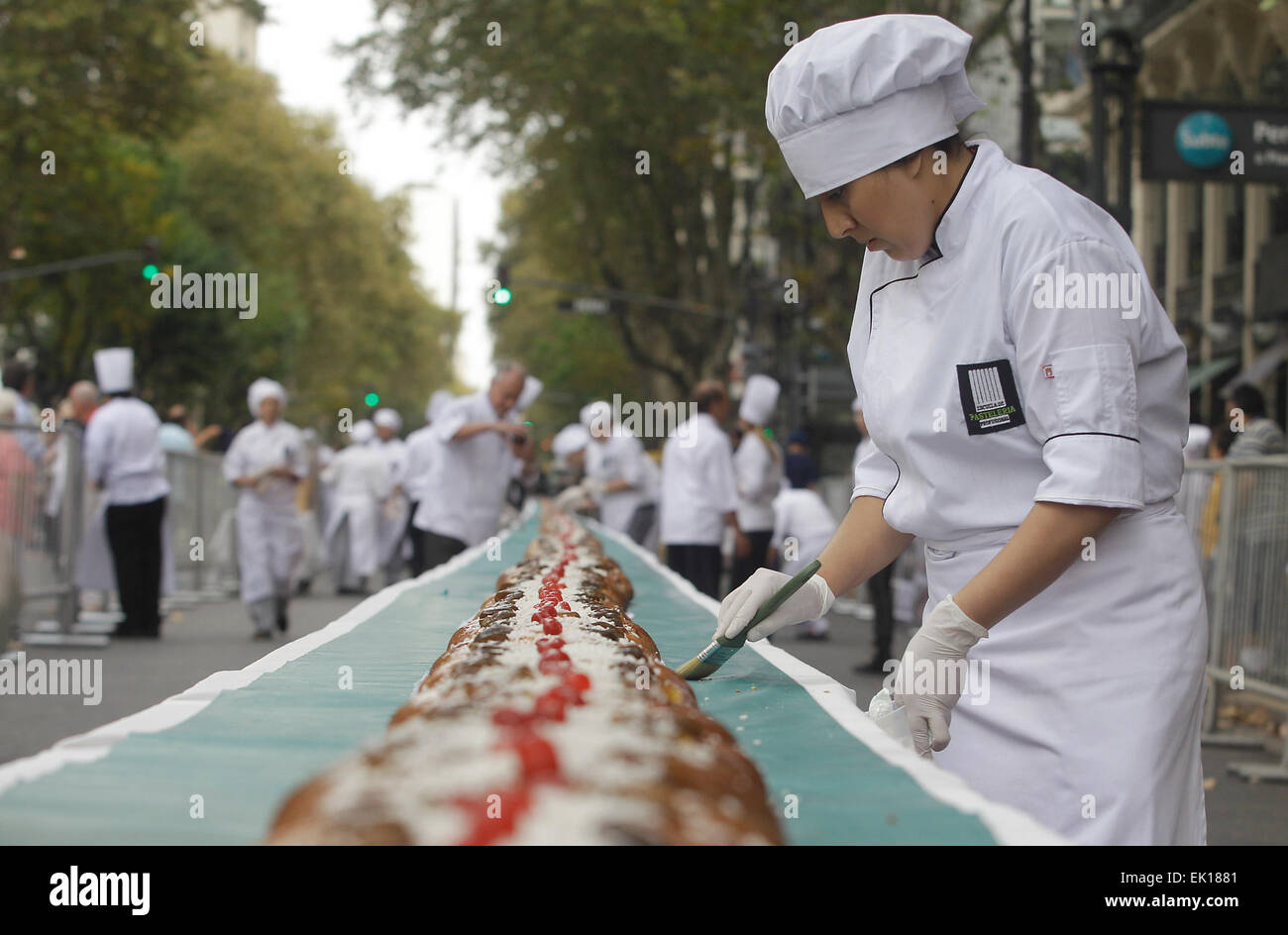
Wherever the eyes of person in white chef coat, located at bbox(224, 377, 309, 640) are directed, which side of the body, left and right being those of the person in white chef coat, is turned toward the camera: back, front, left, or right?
front

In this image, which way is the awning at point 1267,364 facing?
to the viewer's left

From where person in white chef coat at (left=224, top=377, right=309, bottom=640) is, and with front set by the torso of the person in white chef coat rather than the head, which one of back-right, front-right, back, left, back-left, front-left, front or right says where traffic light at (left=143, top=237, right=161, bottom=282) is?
back

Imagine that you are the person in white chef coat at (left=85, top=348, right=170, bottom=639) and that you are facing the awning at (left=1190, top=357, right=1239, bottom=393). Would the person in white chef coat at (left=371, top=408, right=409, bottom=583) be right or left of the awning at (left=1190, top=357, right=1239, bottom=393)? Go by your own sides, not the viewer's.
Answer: left

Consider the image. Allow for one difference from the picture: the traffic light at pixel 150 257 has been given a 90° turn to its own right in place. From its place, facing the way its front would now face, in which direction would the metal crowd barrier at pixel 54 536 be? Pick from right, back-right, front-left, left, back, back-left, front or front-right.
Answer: left

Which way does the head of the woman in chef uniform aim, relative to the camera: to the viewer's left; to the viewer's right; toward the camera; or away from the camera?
to the viewer's left

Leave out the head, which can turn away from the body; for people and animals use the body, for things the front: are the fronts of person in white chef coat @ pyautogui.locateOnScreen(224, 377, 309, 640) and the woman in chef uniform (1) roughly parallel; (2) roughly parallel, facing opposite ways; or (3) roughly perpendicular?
roughly perpendicular

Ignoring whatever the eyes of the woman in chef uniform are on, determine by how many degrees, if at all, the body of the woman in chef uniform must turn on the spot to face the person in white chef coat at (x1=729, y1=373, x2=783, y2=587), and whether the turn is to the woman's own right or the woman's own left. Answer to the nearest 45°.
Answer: approximately 135° to the woman's own right

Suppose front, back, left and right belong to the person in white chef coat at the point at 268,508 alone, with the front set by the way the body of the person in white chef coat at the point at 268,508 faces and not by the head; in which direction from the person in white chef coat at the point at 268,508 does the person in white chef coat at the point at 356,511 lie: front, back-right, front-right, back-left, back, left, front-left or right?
back

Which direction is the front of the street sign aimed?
toward the camera

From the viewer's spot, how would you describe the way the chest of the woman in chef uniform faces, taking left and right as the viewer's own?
facing the viewer and to the left of the viewer

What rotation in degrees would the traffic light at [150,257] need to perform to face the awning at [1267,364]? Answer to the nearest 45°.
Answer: approximately 45° to its left

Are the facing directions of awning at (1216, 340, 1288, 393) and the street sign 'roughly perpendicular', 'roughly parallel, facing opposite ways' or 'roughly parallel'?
roughly perpendicular
